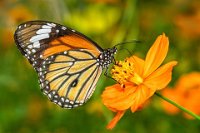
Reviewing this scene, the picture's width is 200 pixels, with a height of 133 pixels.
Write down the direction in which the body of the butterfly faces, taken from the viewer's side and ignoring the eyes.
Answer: to the viewer's right
